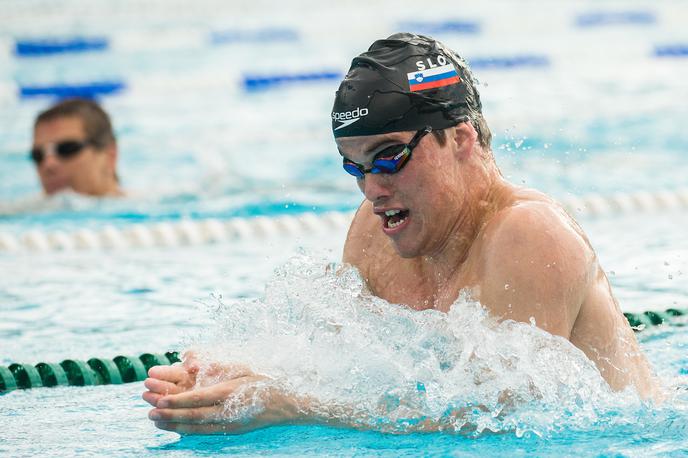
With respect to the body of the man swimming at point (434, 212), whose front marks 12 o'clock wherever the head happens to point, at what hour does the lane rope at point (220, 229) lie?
The lane rope is roughly at 4 o'clock from the man swimming.

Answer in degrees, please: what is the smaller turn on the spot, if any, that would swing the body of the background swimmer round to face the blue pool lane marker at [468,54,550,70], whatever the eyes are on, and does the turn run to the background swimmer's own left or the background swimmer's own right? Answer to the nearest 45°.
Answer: approximately 180°

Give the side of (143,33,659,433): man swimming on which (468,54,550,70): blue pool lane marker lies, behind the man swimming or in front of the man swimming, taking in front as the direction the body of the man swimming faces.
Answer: behind

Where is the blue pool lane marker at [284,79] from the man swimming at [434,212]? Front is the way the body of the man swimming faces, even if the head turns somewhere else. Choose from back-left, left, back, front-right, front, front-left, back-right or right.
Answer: back-right

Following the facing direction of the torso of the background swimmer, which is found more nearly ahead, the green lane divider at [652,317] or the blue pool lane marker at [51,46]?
the green lane divider

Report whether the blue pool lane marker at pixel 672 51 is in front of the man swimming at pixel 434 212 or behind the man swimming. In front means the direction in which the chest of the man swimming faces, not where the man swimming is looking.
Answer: behind

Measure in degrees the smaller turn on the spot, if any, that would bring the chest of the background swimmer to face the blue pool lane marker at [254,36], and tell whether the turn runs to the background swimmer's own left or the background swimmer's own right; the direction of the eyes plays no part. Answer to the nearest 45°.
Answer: approximately 135° to the background swimmer's own right

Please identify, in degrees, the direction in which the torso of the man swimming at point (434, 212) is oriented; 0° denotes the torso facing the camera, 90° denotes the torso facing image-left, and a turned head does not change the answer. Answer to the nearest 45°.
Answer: approximately 45°

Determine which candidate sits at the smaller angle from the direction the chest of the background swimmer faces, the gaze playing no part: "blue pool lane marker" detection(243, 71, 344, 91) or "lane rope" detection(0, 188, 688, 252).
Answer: the lane rope

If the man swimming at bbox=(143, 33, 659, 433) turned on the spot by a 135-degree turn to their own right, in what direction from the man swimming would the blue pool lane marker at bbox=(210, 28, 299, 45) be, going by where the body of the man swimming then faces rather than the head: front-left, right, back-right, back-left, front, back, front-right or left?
front
